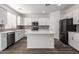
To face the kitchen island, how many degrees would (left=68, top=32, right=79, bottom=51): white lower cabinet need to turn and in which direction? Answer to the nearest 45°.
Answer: approximately 45° to its right

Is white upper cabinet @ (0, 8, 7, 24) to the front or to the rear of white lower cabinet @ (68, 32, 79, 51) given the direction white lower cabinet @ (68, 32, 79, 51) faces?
to the front

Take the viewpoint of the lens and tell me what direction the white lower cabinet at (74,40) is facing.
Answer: facing the viewer and to the left of the viewer
